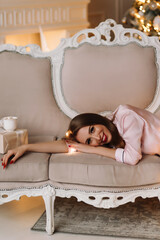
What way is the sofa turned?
toward the camera

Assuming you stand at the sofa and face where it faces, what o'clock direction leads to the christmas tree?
The christmas tree is roughly at 7 o'clock from the sofa.
